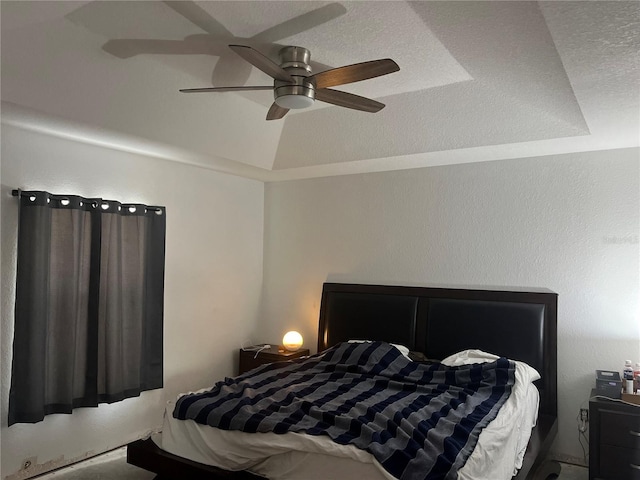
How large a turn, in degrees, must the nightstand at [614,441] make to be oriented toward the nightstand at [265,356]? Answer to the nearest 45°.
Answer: approximately 45° to its right

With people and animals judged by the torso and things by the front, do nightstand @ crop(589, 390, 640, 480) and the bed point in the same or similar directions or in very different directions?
same or similar directions

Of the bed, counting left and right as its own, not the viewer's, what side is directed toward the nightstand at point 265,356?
right

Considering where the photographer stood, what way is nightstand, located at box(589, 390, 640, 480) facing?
facing the viewer and to the left of the viewer

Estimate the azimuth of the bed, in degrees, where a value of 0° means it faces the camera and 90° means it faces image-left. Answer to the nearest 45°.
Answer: approximately 45°

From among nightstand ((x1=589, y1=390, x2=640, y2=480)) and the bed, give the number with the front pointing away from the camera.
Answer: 0

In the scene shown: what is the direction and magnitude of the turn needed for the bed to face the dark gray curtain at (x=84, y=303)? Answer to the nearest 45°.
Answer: approximately 45° to its right

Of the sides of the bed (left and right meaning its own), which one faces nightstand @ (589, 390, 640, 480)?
left

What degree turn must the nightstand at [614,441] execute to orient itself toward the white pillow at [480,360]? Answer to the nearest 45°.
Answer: approximately 45° to its right
